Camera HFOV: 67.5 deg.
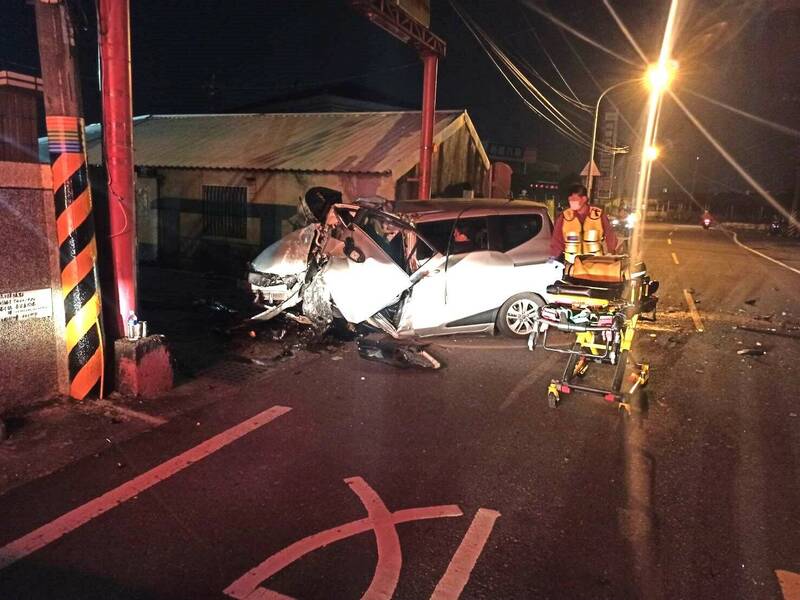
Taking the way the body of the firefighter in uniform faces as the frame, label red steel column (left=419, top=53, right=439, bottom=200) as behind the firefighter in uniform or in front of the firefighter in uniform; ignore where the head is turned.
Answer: behind

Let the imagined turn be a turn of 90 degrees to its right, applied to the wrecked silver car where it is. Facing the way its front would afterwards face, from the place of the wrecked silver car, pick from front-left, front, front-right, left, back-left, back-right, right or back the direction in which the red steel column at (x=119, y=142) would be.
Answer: back-left

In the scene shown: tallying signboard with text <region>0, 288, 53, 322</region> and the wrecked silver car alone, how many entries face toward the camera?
1

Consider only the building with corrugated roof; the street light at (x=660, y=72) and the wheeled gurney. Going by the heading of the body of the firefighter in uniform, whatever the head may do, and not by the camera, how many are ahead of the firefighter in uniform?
1

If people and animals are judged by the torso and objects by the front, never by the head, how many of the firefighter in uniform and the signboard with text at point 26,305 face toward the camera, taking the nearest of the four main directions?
2

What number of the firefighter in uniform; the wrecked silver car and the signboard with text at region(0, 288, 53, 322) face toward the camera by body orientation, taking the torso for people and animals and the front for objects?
2

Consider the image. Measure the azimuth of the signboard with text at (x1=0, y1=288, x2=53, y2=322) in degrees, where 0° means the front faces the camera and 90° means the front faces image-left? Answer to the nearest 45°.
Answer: approximately 0°

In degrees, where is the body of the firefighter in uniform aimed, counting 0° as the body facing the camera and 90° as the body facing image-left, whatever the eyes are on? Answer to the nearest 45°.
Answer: approximately 0°

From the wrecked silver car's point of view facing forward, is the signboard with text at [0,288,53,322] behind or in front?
in front

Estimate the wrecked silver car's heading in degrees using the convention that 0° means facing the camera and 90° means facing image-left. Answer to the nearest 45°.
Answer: approximately 90°

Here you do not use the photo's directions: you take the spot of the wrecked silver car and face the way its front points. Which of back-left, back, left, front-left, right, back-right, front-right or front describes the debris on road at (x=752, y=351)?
back

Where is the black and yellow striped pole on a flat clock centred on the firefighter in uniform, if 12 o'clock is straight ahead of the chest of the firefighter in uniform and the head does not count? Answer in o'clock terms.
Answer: The black and yellow striped pole is roughly at 2 o'clock from the firefighter in uniform.
